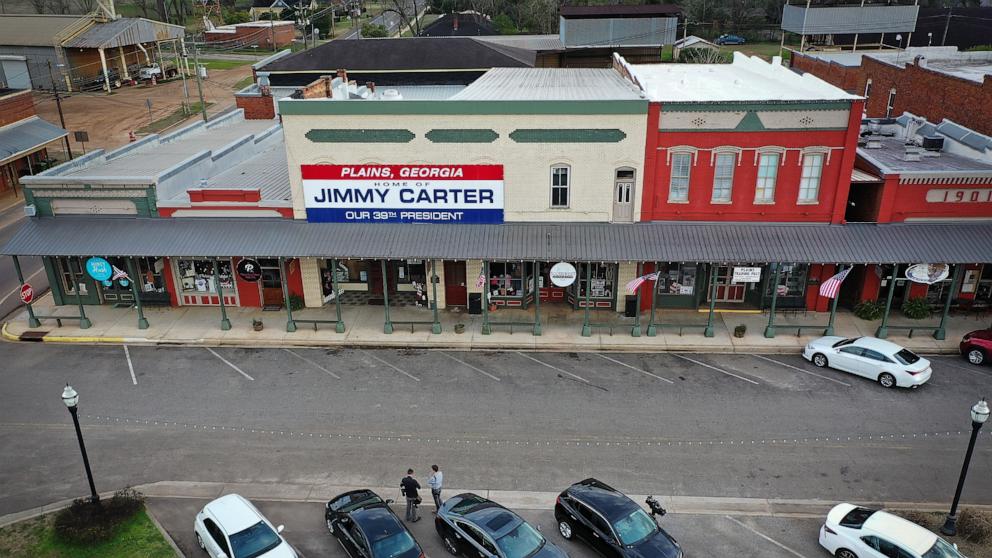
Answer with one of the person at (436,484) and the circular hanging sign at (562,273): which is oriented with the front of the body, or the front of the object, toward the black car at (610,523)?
the circular hanging sign

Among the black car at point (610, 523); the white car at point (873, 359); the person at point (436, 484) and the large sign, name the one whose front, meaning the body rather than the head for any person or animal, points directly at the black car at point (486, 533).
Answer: the large sign

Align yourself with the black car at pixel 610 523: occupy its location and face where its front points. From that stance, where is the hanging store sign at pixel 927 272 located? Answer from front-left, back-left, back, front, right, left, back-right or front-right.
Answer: left

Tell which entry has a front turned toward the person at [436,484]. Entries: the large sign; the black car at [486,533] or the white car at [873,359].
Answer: the large sign

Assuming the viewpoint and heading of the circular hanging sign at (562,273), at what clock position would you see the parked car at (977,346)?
The parked car is roughly at 9 o'clock from the circular hanging sign.

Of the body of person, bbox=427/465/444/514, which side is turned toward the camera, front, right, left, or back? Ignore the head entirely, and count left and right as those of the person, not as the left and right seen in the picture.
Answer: left

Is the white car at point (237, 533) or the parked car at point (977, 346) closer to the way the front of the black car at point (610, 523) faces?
the parked car

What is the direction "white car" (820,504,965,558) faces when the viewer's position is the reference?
facing the viewer and to the right of the viewer

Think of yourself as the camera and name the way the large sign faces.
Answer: facing the viewer

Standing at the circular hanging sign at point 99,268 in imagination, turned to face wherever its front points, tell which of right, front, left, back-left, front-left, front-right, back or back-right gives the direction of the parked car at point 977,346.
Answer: front-left

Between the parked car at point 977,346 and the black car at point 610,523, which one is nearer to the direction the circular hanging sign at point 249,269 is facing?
the black car

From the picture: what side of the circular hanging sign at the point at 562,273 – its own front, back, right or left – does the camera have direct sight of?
front

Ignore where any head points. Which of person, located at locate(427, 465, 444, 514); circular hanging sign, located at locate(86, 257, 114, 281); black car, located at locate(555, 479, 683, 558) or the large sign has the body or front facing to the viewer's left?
the person

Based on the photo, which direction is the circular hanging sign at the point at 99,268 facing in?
toward the camera

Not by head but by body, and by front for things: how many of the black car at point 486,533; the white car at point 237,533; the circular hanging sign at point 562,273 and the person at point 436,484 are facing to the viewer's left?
1

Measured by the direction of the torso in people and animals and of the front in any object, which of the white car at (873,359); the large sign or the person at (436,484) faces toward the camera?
the large sign
